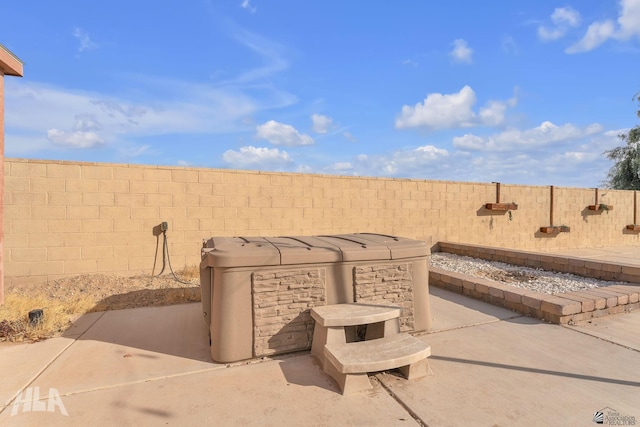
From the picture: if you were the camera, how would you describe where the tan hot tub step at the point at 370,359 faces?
facing the viewer and to the right of the viewer

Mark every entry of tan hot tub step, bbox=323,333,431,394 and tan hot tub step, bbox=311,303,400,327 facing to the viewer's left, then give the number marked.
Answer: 0

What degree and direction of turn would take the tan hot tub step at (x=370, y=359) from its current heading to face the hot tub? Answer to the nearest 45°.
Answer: approximately 180°
